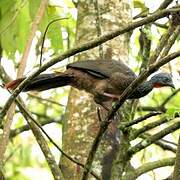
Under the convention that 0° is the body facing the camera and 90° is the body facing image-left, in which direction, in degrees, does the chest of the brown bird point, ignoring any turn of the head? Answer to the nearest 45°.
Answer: approximately 270°

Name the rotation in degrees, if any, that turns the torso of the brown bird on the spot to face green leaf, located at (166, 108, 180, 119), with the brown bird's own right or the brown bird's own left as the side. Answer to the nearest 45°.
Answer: approximately 45° to the brown bird's own right
